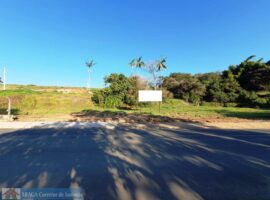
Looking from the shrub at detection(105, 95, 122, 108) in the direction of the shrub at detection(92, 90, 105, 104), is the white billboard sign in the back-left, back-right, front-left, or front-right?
back-left

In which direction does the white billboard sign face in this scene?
toward the camera

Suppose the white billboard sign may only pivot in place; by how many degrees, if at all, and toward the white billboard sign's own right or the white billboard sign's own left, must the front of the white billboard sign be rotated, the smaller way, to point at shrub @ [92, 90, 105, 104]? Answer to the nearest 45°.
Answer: approximately 135° to the white billboard sign's own right

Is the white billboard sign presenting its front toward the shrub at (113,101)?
no
